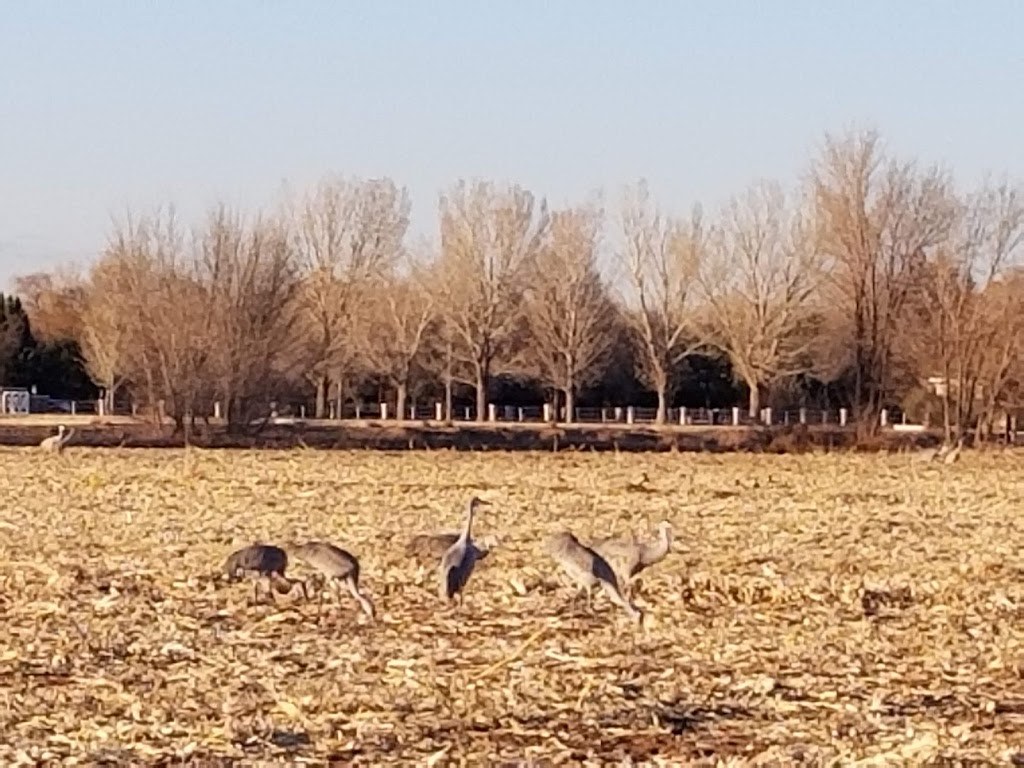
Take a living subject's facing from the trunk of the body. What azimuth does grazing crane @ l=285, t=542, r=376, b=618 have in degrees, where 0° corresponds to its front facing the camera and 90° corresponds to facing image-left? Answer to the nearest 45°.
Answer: approximately 270°

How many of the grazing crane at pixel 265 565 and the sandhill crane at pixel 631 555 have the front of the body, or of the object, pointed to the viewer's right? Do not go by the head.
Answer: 2

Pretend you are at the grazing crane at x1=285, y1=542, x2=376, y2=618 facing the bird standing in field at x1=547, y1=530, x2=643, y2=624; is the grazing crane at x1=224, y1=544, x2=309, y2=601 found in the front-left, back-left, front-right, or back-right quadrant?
back-left

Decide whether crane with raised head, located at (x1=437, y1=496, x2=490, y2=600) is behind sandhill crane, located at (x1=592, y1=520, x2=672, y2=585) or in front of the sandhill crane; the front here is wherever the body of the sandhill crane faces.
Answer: behind

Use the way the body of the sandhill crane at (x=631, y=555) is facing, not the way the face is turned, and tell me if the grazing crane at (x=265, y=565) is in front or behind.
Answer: behind

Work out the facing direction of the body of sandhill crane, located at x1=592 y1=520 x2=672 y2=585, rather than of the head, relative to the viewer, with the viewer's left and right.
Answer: facing to the right of the viewer

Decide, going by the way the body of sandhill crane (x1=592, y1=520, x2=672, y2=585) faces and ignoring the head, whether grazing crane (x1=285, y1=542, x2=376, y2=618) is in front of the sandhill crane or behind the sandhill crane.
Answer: behind

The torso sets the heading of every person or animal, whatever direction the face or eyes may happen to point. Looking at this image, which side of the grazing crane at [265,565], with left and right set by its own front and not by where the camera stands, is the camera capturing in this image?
right

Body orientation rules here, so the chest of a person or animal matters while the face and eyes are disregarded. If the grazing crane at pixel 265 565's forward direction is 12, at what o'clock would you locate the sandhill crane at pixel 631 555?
The sandhill crane is roughly at 12 o'clock from the grazing crane.
